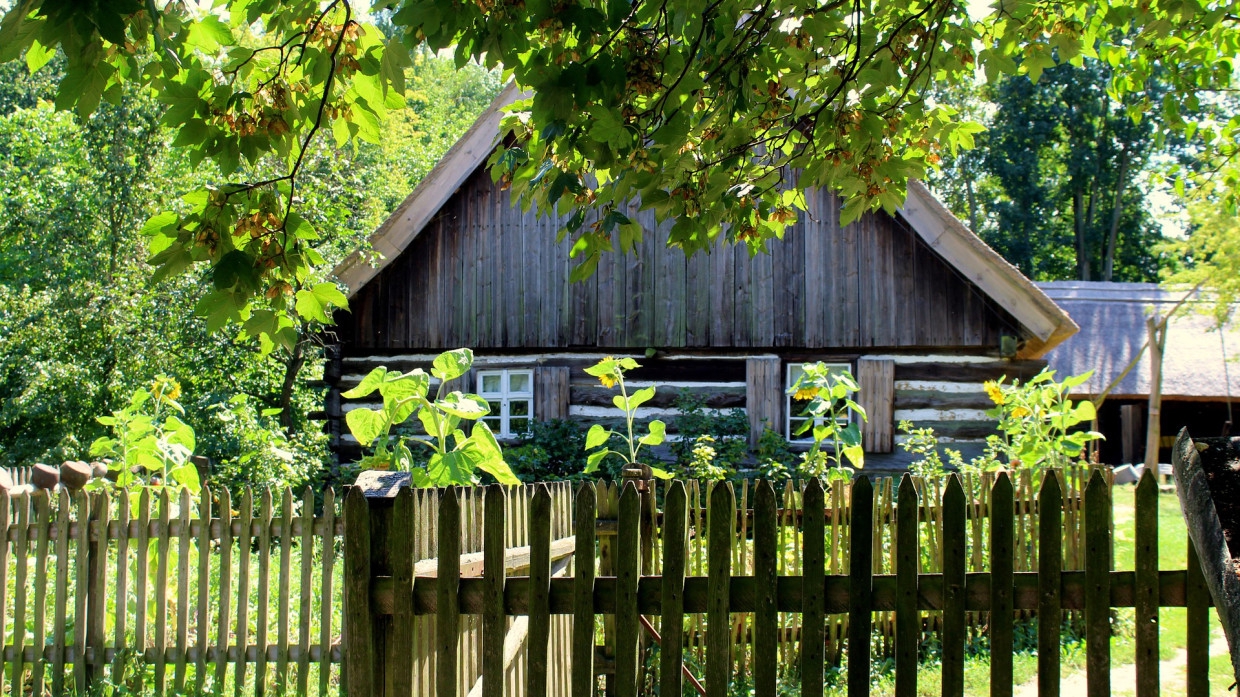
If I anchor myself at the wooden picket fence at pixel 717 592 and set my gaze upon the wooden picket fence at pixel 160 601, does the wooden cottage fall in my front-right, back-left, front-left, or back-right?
front-right

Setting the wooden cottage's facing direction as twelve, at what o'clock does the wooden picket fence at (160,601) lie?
The wooden picket fence is roughly at 1 o'clock from the wooden cottage.

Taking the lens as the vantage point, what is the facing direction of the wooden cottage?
facing the viewer

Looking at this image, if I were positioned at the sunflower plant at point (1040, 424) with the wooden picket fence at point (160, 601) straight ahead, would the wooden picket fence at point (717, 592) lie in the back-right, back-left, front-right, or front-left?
front-left

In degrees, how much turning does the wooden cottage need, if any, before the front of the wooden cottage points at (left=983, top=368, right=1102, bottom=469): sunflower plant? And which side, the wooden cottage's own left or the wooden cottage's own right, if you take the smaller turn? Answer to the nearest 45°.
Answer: approximately 45° to the wooden cottage's own left

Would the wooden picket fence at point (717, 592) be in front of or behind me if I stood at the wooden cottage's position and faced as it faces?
in front
